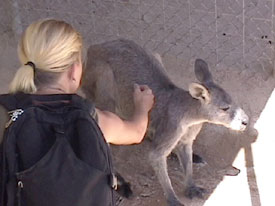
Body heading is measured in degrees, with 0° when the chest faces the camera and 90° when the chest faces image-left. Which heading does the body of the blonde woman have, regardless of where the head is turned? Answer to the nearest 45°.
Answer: approximately 180°

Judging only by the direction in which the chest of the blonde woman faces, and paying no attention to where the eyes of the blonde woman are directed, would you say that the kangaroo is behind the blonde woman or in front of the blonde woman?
in front

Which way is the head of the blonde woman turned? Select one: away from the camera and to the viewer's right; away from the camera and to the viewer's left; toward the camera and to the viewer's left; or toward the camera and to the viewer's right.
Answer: away from the camera and to the viewer's right
